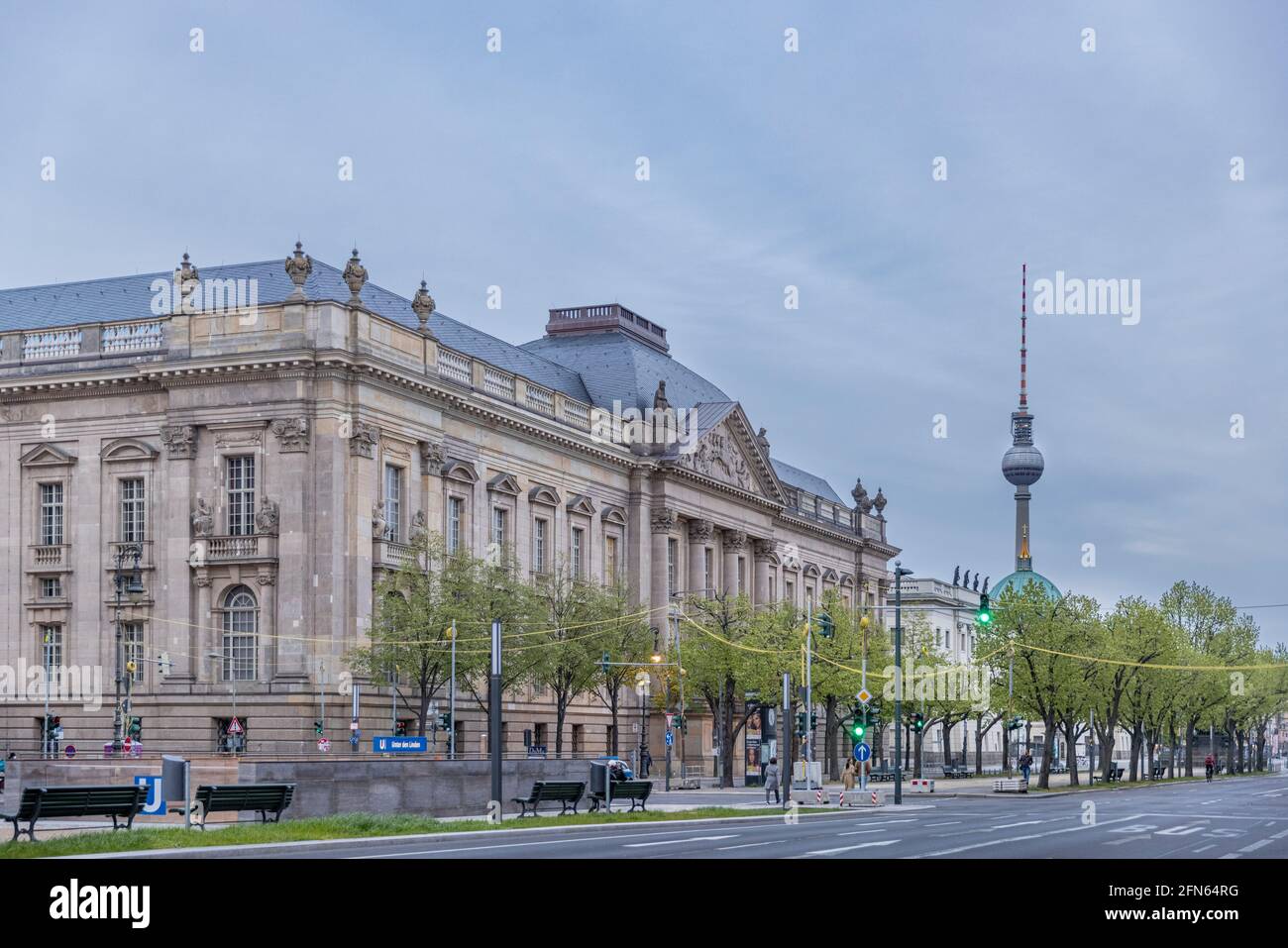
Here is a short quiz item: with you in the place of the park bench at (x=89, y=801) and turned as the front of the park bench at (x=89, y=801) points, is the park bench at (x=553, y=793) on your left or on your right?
on your right

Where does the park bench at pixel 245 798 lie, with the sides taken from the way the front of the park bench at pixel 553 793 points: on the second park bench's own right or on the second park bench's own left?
on the second park bench's own left

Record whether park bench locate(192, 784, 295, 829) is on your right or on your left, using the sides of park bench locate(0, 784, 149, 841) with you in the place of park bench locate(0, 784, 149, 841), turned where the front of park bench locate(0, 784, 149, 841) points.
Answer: on your right

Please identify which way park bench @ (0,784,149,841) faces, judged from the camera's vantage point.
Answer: facing away from the viewer and to the left of the viewer

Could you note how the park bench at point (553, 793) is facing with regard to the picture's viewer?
facing away from the viewer and to the left of the viewer
